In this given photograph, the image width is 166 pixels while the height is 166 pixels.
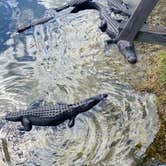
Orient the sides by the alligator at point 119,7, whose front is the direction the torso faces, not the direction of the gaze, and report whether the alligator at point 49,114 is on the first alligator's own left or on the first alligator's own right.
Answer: on the first alligator's own right

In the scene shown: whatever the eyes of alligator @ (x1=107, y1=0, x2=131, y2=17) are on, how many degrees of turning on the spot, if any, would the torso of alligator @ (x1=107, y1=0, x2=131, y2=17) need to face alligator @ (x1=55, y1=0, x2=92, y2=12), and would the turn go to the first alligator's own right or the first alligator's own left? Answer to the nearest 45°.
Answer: approximately 135° to the first alligator's own right
